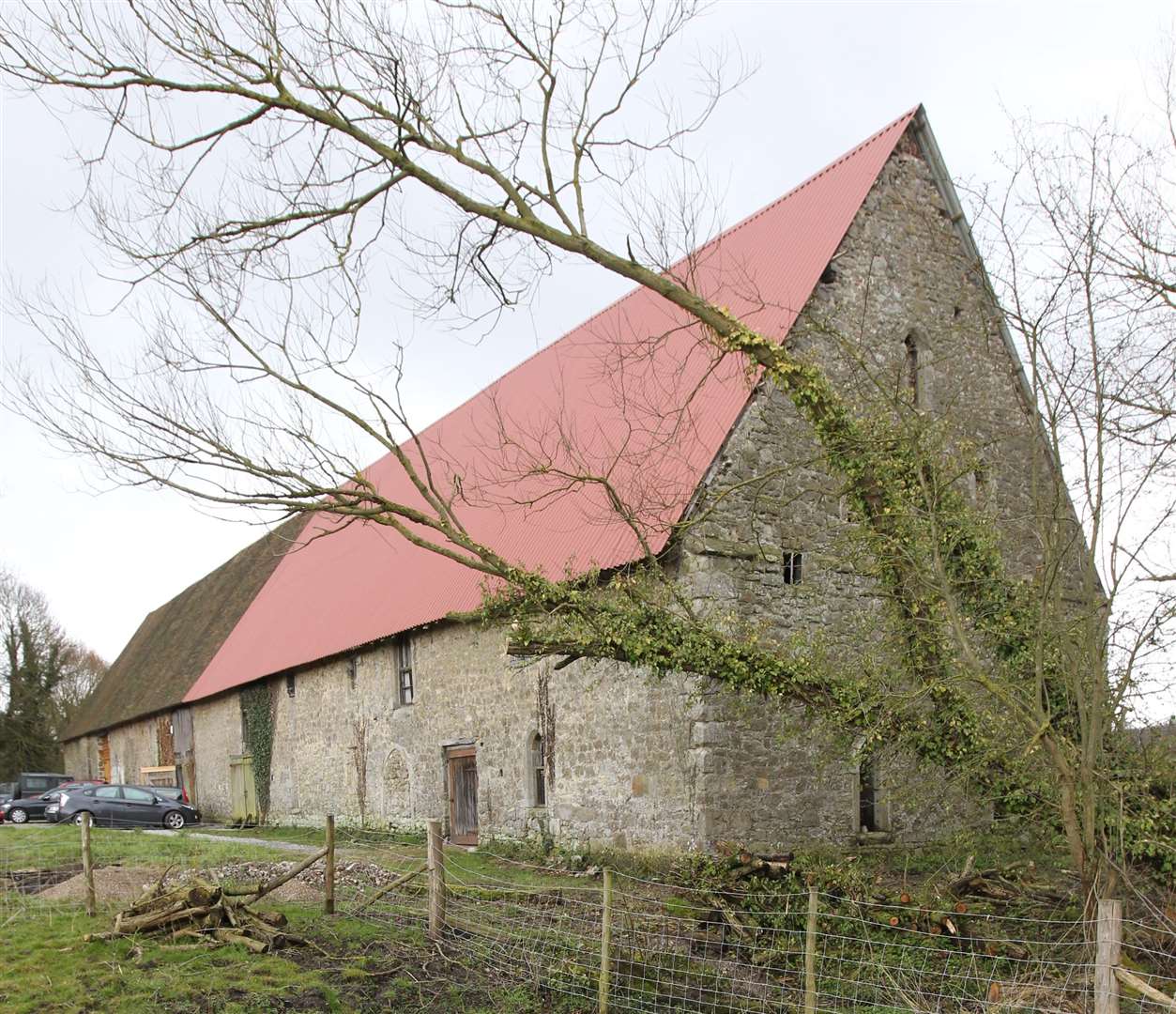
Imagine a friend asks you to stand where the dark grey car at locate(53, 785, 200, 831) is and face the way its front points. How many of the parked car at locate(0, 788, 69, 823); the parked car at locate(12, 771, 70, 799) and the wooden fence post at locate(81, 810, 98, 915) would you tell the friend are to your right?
1

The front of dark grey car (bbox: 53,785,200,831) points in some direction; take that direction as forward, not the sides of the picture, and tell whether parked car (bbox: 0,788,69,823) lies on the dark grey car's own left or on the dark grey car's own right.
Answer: on the dark grey car's own left

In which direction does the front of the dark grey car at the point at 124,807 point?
to the viewer's right

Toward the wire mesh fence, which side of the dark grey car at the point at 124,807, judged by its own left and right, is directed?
right

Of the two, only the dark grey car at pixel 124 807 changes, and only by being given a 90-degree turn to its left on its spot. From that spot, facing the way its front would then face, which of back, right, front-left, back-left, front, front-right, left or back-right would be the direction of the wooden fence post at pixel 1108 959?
back
